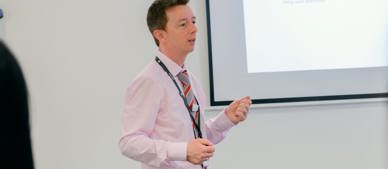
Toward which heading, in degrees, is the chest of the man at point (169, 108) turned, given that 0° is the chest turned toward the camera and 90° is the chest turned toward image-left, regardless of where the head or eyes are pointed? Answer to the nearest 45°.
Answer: approximately 315°

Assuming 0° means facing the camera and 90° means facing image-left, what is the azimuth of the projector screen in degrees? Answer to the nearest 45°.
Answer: approximately 0°

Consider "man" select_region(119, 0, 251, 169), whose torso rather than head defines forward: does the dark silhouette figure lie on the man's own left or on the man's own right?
on the man's own right
